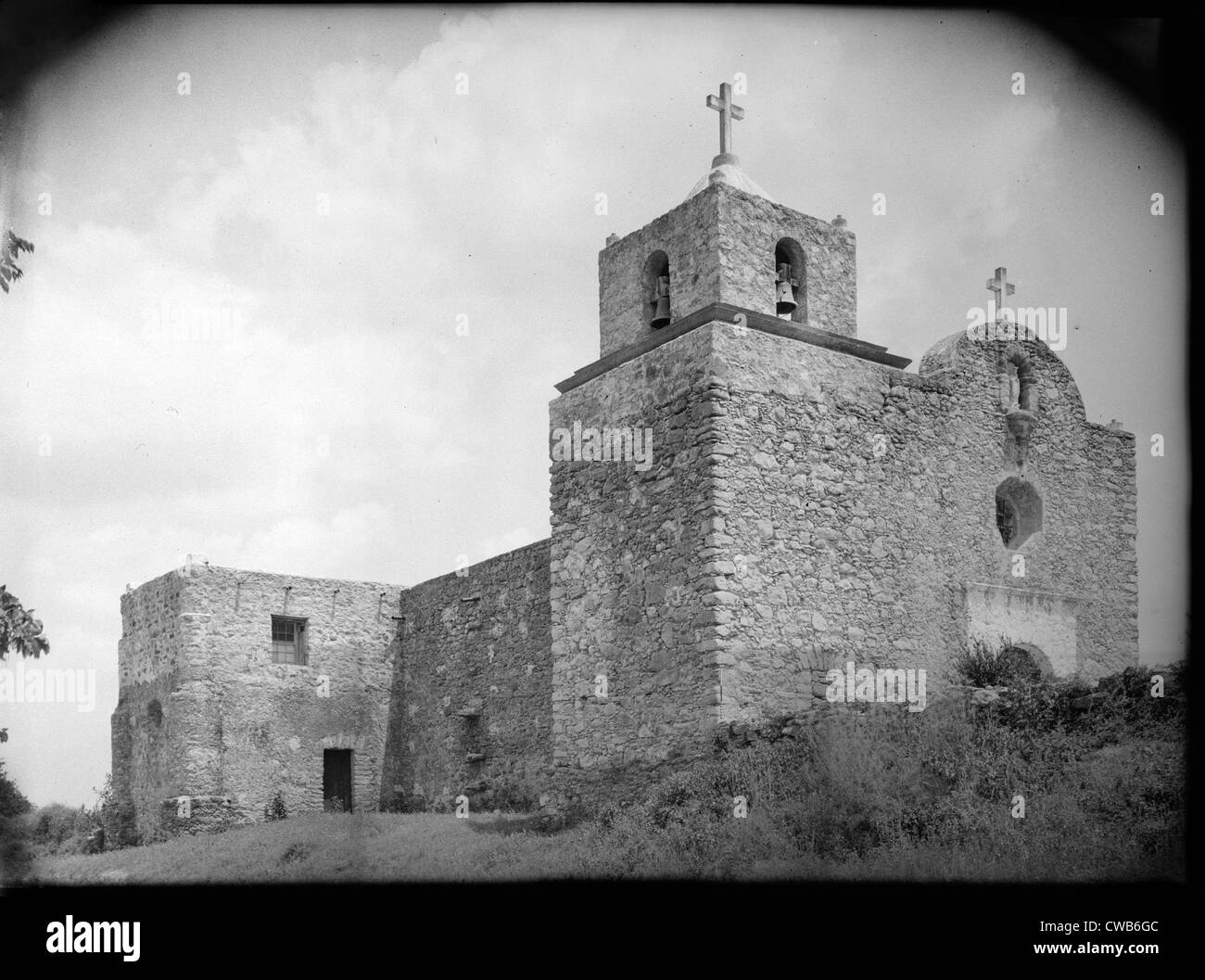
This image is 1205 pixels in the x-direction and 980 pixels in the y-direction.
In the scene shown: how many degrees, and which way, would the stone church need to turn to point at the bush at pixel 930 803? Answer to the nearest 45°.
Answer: approximately 45° to its right

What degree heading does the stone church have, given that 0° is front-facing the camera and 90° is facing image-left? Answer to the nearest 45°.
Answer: approximately 315°
